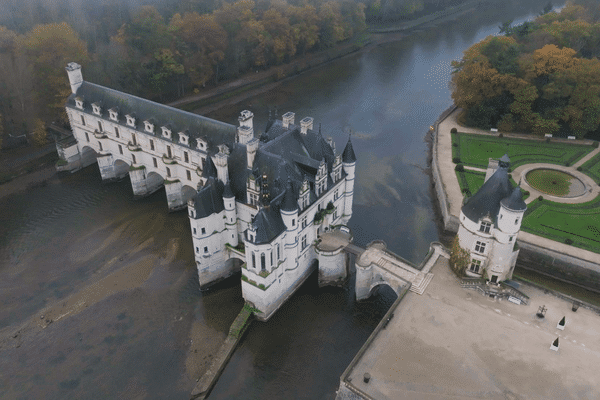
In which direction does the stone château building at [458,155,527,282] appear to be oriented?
toward the camera
